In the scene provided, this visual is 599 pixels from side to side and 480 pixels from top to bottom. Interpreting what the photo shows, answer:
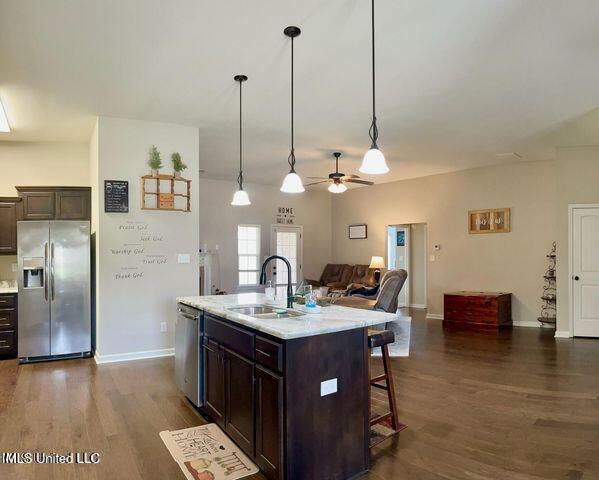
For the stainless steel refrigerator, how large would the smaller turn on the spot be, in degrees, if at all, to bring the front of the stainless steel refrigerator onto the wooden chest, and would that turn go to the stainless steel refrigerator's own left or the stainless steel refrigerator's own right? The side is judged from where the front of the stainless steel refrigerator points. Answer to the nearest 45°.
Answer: approximately 90° to the stainless steel refrigerator's own left

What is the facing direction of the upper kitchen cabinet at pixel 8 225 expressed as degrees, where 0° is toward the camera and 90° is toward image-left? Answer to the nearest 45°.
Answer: approximately 0°

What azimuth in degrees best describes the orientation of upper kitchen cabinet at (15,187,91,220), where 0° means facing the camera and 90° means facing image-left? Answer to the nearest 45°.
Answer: approximately 0°

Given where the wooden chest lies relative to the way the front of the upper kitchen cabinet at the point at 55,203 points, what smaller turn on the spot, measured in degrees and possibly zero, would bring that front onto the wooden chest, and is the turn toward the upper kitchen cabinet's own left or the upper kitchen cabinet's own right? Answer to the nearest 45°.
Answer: approximately 90° to the upper kitchen cabinet's own left

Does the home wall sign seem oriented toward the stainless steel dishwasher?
yes

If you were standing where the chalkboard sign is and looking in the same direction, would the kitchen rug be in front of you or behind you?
in front

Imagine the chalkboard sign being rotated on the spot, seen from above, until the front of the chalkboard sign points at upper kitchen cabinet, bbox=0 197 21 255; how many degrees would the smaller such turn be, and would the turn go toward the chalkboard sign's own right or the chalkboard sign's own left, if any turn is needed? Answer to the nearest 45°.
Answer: approximately 135° to the chalkboard sign's own right

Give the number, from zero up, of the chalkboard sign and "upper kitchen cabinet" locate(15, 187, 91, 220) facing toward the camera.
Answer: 2

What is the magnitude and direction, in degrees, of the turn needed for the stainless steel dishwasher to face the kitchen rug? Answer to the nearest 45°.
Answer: approximately 45° to its left

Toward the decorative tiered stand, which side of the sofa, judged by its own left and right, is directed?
left
